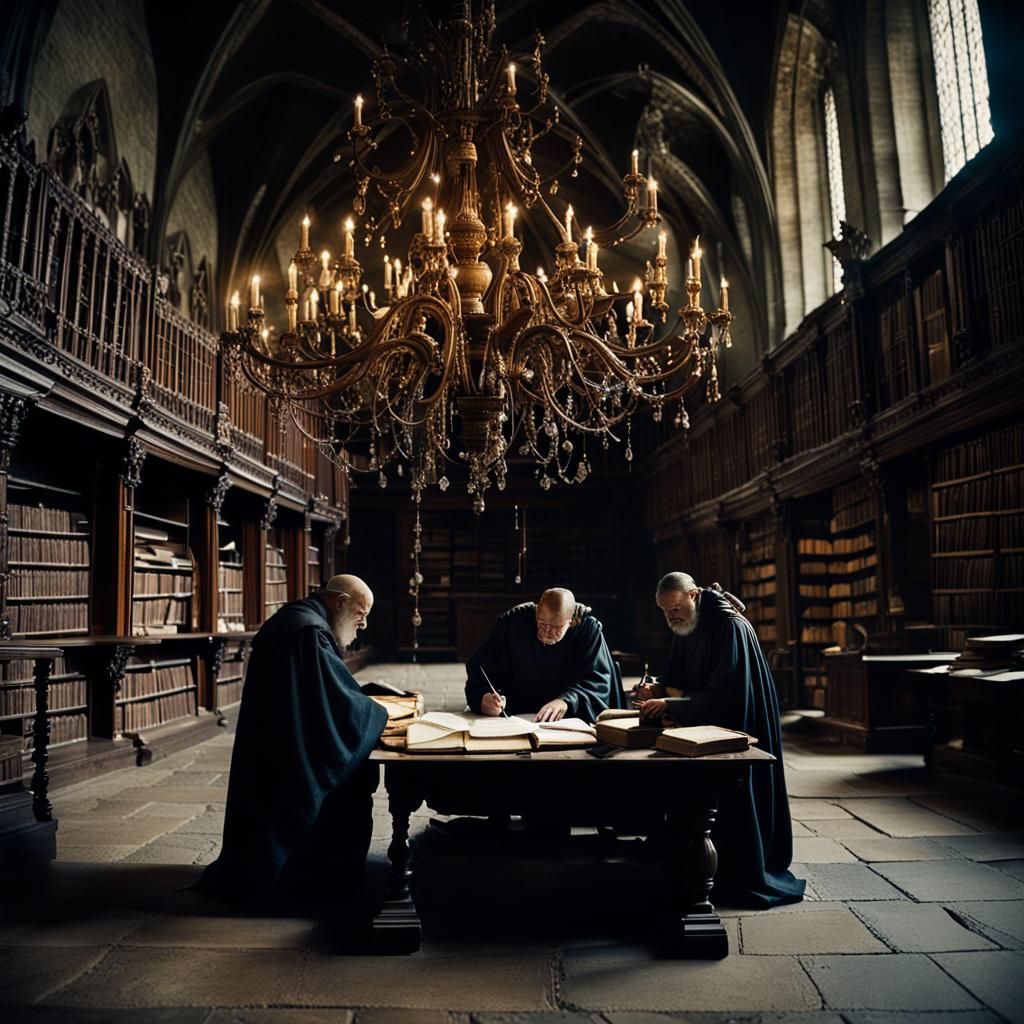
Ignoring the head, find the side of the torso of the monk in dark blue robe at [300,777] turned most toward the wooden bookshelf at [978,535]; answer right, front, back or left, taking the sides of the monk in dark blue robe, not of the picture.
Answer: front

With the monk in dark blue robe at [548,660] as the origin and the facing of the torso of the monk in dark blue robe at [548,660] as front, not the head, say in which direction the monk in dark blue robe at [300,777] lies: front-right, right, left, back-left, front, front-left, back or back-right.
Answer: front-right

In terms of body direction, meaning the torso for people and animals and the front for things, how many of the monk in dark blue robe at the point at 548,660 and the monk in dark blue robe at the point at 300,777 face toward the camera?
1

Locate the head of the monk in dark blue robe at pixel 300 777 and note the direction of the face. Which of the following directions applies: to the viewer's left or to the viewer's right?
to the viewer's right

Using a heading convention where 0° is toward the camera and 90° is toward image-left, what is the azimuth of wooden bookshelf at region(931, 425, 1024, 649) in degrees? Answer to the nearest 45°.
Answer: approximately 45°

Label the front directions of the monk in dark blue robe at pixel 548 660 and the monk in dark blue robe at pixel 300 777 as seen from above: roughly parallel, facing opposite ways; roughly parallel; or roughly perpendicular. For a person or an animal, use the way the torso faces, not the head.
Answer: roughly perpendicular

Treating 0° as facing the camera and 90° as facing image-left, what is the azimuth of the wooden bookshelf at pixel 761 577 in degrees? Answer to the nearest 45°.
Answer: approximately 45°

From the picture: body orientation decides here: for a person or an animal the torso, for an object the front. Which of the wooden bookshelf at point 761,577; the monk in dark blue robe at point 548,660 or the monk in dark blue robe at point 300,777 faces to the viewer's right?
the monk in dark blue robe at point 300,777

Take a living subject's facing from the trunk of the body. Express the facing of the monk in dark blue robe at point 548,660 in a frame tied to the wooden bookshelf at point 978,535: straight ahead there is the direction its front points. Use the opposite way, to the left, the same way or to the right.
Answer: to the left

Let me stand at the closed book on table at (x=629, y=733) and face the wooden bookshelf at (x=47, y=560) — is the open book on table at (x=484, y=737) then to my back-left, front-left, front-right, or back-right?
front-left

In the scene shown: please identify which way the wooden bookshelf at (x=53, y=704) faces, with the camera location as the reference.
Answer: facing the viewer and to the right of the viewer

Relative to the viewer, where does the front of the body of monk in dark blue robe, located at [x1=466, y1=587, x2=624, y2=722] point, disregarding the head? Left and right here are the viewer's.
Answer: facing the viewer
